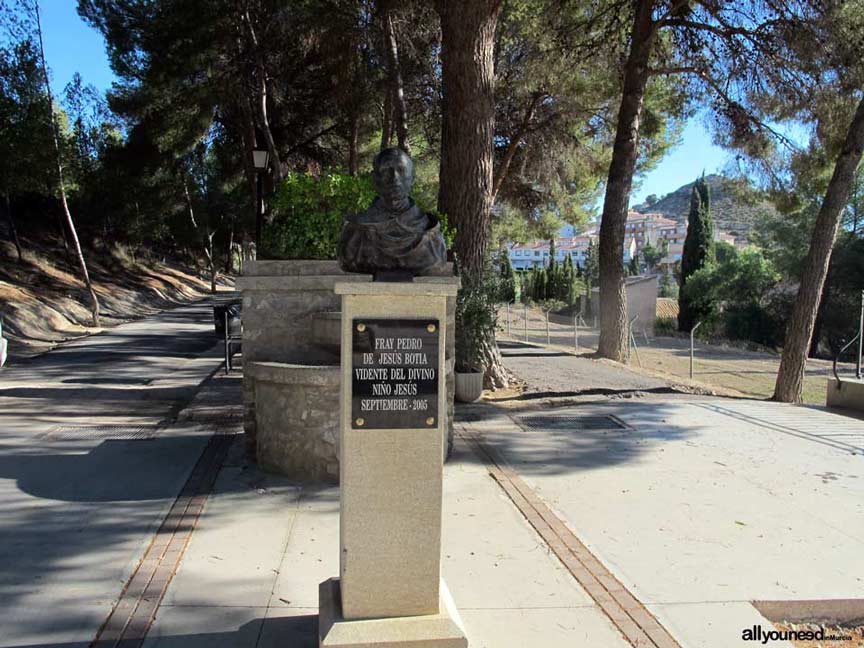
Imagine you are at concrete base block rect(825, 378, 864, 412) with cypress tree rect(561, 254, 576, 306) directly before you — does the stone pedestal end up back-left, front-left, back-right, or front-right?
back-left

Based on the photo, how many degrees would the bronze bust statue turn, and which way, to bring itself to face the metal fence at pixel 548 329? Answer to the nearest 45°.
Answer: approximately 180°

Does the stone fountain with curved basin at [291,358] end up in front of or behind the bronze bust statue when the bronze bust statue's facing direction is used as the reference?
behind

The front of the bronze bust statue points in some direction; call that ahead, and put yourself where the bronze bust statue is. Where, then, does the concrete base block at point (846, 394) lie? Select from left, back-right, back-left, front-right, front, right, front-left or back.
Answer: back-left

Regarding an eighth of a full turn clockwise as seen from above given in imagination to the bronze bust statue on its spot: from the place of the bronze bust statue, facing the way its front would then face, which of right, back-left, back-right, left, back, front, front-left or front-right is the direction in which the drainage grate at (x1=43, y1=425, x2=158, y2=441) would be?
right

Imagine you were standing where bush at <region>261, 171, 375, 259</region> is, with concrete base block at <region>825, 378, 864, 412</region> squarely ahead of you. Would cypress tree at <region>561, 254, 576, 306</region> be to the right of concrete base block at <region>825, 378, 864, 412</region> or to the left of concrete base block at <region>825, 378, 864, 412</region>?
left

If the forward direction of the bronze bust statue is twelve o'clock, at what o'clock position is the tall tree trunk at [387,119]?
The tall tree trunk is roughly at 6 o'clock from the bronze bust statue.

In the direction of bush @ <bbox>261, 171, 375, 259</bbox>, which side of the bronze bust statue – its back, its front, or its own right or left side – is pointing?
back

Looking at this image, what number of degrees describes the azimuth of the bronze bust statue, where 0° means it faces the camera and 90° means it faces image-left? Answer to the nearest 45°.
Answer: approximately 0°

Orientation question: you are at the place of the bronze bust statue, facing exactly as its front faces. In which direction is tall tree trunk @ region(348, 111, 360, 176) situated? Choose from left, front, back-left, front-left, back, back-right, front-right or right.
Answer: back
